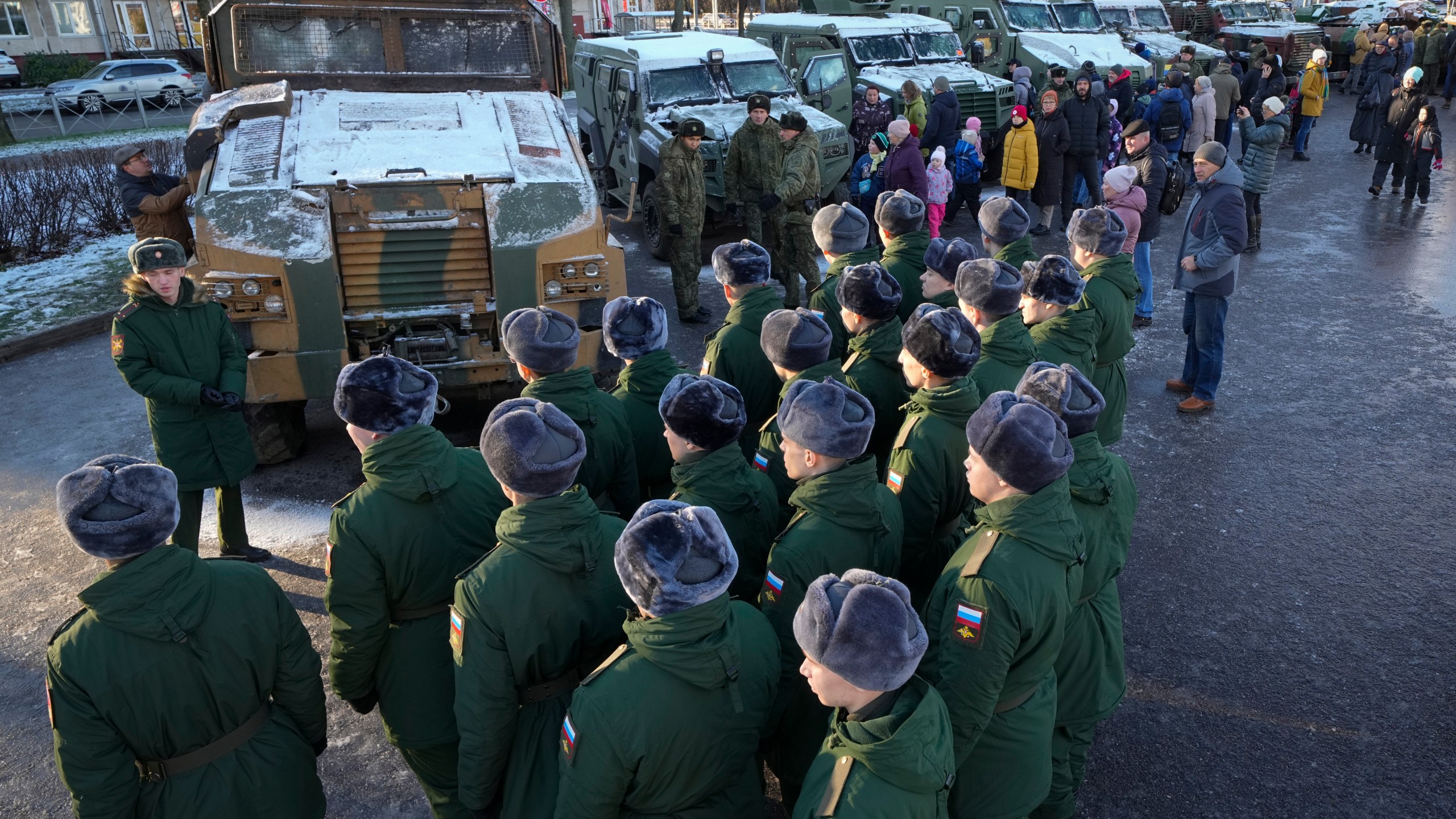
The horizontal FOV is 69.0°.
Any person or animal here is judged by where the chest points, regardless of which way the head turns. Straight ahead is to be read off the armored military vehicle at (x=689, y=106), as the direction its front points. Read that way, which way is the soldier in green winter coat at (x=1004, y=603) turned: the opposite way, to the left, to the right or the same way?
the opposite way

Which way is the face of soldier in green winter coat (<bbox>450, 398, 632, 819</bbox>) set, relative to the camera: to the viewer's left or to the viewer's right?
to the viewer's left

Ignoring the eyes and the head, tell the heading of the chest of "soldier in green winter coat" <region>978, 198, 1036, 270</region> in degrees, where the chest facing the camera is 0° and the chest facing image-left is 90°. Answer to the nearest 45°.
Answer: approximately 135°

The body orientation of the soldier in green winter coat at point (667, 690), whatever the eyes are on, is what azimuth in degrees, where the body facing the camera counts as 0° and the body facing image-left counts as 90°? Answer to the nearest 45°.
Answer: approximately 135°

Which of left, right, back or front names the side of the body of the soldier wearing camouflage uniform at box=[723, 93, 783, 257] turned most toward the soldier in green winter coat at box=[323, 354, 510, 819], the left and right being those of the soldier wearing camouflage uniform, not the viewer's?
front

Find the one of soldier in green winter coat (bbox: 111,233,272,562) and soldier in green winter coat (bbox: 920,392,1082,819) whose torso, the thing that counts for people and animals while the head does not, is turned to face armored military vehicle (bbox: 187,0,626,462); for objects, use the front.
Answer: soldier in green winter coat (bbox: 920,392,1082,819)

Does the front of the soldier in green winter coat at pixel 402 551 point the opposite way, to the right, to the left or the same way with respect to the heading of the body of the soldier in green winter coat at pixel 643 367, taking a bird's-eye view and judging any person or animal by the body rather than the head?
the same way

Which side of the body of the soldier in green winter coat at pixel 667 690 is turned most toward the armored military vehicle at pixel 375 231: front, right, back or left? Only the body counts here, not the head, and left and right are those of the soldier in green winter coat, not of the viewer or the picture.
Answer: front

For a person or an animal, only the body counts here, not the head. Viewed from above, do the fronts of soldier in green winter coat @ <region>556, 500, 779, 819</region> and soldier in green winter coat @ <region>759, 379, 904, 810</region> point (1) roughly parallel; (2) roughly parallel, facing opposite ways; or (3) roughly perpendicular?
roughly parallel

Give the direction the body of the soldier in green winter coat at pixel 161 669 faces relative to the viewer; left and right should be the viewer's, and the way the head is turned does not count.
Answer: facing away from the viewer

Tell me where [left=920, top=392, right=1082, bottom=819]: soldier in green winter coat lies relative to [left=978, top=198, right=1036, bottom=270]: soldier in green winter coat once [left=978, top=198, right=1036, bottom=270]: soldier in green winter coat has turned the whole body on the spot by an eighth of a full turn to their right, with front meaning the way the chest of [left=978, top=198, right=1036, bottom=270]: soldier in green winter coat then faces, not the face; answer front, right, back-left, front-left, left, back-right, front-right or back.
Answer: back

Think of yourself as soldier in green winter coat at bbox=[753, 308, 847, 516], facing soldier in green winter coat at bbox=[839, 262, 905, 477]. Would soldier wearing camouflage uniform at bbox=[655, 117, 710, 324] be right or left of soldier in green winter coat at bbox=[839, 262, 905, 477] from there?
left

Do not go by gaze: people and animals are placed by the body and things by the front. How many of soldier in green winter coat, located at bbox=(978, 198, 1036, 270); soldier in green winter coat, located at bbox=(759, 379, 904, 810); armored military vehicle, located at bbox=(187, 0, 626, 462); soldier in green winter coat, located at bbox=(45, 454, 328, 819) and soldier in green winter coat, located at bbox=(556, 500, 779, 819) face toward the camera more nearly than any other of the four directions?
1

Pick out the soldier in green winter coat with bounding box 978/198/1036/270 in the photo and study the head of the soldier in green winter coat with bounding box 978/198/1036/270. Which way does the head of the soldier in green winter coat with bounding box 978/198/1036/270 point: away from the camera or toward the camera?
away from the camera

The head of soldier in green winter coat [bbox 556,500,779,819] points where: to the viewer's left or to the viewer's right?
to the viewer's left

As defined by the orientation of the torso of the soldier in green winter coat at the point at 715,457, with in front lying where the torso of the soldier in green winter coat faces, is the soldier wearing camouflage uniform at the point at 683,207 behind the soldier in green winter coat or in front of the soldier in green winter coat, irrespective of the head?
in front

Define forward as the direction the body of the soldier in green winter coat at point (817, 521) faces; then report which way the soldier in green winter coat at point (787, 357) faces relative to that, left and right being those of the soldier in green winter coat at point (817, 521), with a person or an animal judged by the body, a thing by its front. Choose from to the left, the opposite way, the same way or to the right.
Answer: the same way

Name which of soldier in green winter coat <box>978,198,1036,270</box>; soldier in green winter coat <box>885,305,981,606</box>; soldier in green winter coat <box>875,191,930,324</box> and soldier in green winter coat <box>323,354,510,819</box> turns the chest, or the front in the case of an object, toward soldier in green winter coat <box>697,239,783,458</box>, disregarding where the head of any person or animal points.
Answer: soldier in green winter coat <box>885,305,981,606</box>

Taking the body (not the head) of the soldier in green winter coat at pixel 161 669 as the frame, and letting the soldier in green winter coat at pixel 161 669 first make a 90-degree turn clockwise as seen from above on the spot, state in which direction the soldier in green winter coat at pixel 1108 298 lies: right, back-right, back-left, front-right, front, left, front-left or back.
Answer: front

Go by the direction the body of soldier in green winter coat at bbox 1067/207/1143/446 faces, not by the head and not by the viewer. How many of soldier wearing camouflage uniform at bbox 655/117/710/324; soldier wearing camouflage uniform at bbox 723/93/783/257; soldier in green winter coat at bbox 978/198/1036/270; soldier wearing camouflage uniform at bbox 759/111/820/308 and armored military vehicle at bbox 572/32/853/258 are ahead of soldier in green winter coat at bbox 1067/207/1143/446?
5

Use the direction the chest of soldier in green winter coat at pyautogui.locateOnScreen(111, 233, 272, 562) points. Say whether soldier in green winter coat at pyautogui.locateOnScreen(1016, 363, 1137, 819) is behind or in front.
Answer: in front

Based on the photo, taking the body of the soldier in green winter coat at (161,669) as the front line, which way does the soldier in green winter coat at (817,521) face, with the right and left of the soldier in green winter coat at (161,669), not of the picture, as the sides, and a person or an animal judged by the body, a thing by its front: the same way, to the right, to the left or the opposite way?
the same way

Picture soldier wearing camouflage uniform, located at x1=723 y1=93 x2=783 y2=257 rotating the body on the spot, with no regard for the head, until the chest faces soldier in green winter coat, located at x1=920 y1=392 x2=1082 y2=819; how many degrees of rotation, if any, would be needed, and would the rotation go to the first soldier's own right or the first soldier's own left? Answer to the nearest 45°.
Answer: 0° — they already face them
